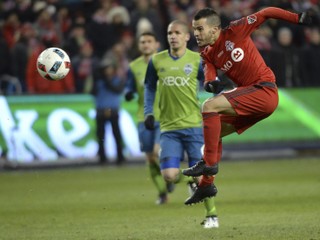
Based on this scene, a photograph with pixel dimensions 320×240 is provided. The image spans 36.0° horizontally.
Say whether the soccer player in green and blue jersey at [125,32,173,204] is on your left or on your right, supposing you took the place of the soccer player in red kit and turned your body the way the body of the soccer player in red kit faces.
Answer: on your right

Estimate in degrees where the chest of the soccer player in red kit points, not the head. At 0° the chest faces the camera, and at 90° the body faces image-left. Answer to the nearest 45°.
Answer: approximately 45°

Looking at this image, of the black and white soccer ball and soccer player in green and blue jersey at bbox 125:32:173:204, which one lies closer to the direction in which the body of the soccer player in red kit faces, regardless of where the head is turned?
the black and white soccer ball

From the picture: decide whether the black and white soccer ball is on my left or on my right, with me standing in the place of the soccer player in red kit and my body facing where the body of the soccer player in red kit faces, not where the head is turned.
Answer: on my right
